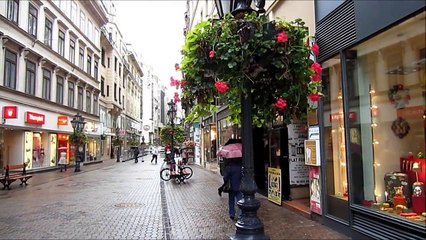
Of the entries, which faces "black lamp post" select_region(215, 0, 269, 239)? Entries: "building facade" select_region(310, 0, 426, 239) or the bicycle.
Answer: the building facade

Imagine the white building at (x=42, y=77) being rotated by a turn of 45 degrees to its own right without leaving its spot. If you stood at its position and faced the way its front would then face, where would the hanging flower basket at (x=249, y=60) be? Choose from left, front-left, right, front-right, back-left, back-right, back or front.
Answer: front

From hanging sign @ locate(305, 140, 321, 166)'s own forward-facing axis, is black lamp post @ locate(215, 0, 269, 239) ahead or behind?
ahead

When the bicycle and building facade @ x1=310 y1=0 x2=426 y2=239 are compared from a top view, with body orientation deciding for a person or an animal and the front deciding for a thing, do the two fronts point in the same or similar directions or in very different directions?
same or similar directions

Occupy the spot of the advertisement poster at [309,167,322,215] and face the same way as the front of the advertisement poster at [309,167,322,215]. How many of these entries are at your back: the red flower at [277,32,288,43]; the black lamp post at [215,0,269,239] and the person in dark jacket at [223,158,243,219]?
0

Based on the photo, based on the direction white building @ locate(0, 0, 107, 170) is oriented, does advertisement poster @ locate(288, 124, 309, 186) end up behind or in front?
in front

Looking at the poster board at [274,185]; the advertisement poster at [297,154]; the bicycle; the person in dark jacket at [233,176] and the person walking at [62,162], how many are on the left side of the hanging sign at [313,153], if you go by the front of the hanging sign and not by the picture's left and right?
0

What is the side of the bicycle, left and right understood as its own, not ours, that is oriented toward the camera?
left

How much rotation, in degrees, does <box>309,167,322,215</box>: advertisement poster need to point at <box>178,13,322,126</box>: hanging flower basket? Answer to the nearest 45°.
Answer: approximately 45° to its left

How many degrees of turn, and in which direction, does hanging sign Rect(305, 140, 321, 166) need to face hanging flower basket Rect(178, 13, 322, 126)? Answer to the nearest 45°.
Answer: approximately 45° to its left

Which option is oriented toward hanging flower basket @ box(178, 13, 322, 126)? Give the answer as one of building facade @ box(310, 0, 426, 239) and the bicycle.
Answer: the building facade

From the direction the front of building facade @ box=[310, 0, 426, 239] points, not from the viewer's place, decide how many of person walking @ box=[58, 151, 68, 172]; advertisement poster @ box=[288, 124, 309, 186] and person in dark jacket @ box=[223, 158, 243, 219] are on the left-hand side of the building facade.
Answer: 0

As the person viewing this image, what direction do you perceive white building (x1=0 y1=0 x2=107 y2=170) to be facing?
facing the viewer and to the right of the viewer

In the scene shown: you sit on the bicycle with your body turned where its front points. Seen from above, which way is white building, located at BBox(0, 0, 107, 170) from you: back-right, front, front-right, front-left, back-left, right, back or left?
front-right

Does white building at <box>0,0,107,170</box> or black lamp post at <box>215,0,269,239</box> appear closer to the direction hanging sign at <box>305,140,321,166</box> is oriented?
the black lamp post

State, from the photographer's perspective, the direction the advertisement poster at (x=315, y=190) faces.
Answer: facing the viewer and to the left of the viewer

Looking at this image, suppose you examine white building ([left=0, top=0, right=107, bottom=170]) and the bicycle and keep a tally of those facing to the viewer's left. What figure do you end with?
1

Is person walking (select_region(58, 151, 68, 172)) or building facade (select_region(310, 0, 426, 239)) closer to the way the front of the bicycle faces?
the person walking
